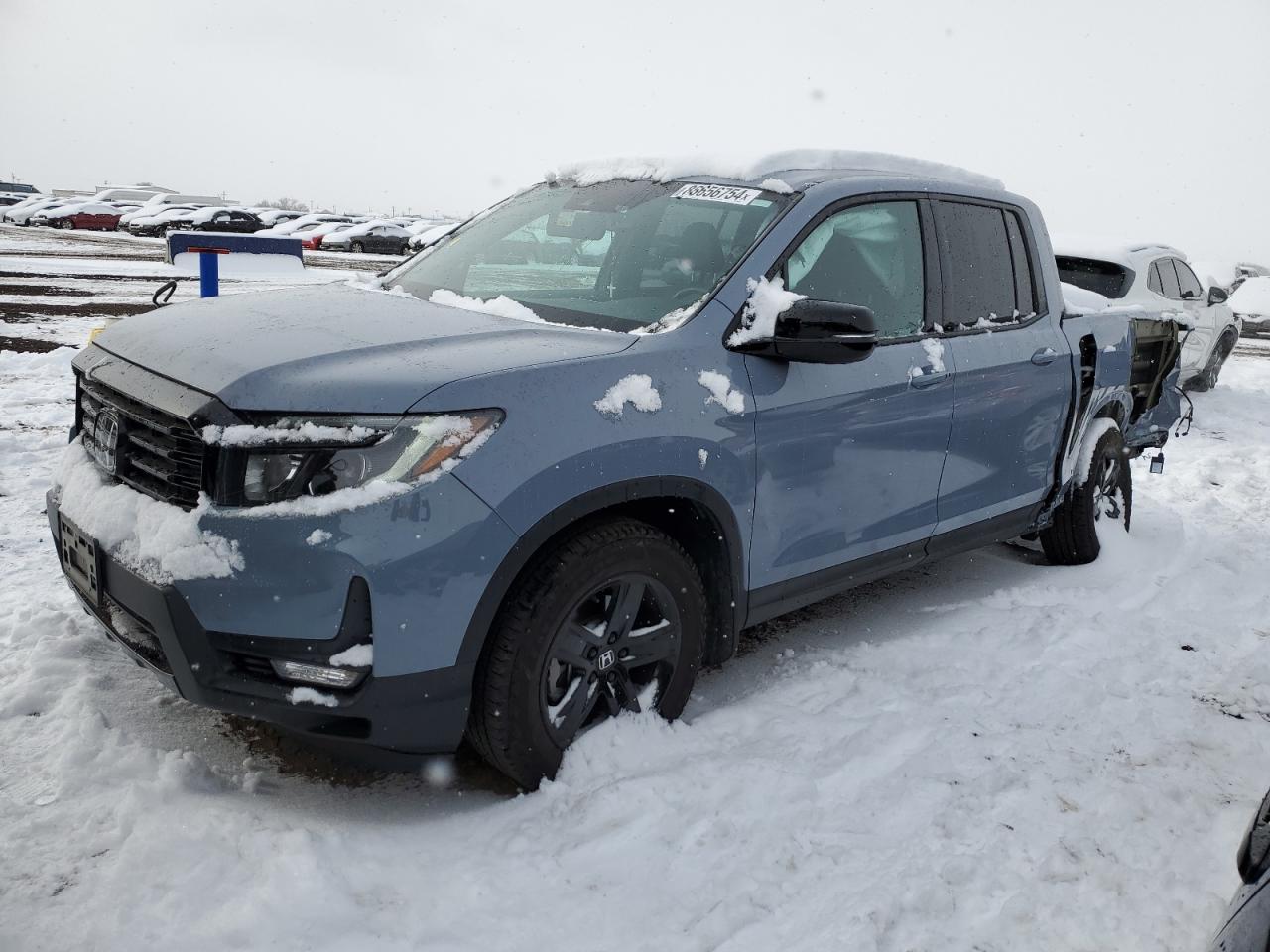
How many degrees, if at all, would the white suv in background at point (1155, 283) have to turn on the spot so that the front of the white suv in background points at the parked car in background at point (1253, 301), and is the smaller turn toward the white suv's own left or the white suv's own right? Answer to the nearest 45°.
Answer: approximately 45° to the white suv's own left

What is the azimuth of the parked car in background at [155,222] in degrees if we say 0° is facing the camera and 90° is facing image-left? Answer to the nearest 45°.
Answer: approximately 45°

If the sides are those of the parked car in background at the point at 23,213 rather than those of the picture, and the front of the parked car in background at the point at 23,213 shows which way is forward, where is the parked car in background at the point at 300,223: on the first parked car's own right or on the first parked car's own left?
on the first parked car's own left

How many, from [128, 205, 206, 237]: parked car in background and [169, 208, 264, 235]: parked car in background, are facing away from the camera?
0

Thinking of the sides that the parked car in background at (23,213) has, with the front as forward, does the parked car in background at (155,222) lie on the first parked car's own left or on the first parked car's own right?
on the first parked car's own left

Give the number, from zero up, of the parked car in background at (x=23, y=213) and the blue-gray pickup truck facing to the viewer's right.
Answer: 0

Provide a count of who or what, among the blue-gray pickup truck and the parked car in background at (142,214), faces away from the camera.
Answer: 0

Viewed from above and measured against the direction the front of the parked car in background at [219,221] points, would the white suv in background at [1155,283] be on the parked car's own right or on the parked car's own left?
on the parked car's own left
